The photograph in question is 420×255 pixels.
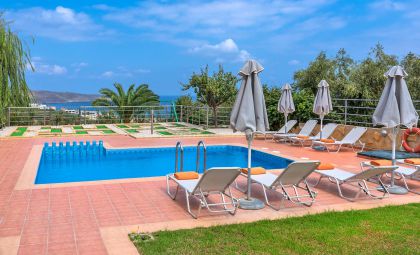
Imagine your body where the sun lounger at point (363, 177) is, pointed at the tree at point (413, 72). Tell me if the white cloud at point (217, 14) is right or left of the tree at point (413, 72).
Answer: left

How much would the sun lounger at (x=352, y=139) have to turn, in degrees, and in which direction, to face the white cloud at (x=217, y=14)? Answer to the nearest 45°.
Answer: approximately 90° to its right

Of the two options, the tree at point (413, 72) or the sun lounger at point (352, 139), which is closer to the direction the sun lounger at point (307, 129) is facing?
the sun lounger
